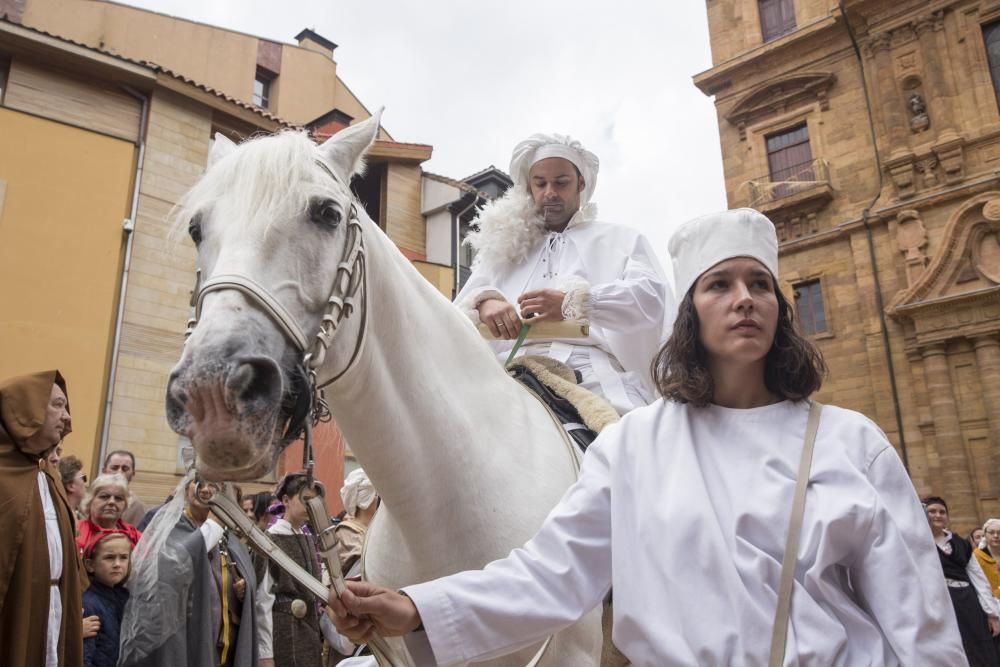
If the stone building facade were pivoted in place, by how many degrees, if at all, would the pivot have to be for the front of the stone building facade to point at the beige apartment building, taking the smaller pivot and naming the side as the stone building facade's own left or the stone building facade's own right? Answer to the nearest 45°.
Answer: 0° — it already faces it

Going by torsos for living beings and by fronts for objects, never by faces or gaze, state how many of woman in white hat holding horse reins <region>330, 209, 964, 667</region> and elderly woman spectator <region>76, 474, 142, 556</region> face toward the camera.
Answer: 2

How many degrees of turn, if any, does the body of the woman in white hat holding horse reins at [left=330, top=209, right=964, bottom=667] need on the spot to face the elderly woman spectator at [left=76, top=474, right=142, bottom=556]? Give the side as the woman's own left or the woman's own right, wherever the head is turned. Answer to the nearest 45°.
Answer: approximately 135° to the woman's own right

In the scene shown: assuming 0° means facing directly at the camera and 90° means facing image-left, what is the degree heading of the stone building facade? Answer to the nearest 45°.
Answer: approximately 45°
